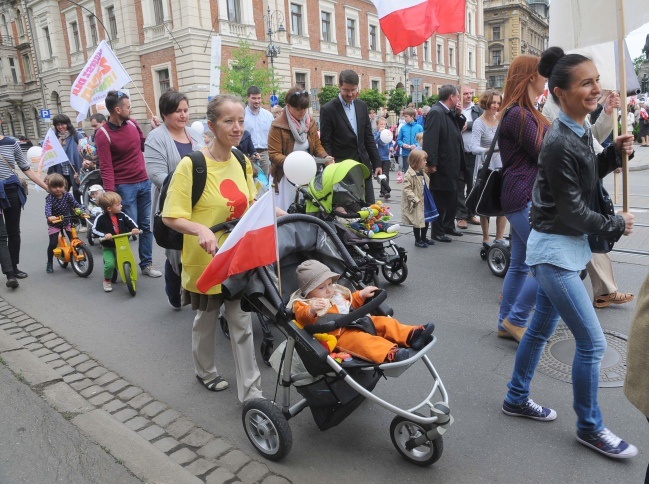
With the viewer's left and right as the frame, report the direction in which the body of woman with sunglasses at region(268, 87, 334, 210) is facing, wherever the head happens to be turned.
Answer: facing the viewer and to the right of the viewer

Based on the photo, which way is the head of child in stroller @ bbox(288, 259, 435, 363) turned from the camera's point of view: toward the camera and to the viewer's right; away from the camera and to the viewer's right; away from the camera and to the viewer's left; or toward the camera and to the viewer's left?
toward the camera and to the viewer's right

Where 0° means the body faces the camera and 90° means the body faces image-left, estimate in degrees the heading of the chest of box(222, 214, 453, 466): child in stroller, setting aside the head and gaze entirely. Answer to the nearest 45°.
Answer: approximately 315°

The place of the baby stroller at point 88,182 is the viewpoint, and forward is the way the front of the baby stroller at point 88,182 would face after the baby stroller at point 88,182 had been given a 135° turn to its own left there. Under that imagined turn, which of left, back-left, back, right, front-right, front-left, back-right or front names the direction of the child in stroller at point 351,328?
back

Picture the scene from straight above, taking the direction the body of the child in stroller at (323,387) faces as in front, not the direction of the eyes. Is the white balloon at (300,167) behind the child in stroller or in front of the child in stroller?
behind

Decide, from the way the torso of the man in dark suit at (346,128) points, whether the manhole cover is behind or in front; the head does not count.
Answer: in front

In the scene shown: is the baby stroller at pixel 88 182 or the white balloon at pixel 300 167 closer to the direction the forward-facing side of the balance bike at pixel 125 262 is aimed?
the white balloon

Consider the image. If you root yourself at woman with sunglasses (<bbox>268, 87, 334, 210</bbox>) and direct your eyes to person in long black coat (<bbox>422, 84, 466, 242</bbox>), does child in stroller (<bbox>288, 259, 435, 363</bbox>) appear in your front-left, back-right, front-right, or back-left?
back-right

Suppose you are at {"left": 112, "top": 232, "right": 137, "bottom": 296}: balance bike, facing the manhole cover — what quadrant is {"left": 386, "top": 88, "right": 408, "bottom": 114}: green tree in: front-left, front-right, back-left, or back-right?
back-left

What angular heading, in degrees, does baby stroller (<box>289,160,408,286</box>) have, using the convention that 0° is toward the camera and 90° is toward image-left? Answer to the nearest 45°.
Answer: approximately 315°

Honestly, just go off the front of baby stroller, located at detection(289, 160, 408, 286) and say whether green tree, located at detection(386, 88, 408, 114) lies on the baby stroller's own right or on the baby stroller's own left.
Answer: on the baby stroller's own left
